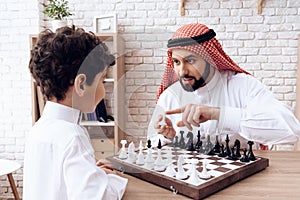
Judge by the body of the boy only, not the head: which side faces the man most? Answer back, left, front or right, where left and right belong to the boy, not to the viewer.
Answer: front

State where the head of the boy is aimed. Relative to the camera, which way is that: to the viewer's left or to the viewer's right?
to the viewer's right

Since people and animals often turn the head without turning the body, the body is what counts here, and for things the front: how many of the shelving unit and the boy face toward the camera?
1

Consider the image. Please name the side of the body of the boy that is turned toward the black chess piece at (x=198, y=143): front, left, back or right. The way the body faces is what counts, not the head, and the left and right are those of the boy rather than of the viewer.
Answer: front

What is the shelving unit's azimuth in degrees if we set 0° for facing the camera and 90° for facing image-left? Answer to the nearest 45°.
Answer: approximately 0°

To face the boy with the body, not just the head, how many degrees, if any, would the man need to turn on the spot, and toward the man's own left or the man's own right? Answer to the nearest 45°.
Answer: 0° — they already face them

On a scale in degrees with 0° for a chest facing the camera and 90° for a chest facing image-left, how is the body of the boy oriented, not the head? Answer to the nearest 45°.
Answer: approximately 225°

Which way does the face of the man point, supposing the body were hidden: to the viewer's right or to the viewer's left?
to the viewer's left
